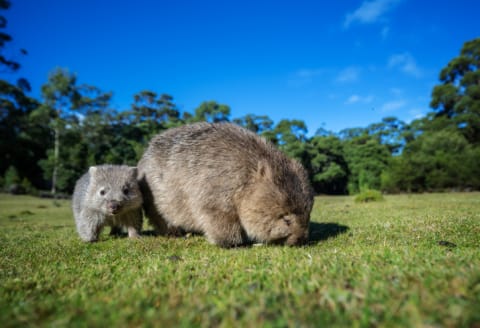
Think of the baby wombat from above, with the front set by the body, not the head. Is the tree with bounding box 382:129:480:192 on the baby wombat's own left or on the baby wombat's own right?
on the baby wombat's own left

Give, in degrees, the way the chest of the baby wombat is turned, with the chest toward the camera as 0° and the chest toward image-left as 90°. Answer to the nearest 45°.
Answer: approximately 0°

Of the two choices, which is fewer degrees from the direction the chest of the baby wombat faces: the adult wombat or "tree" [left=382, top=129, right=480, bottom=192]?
the adult wombat

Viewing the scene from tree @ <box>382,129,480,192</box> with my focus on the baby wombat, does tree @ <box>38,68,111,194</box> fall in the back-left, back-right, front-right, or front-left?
front-right

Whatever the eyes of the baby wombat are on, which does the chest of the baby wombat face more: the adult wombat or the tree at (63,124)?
the adult wombat

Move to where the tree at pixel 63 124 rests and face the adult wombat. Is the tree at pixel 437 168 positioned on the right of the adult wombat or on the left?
left

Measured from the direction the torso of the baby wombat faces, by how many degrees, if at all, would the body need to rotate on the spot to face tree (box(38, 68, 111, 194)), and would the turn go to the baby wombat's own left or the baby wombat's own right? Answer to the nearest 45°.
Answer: approximately 180°
